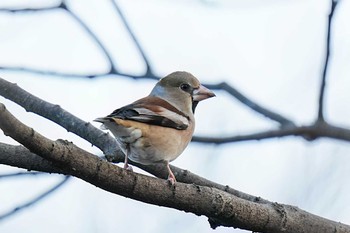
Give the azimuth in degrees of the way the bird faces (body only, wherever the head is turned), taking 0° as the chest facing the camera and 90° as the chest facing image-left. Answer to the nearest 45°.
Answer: approximately 270°
